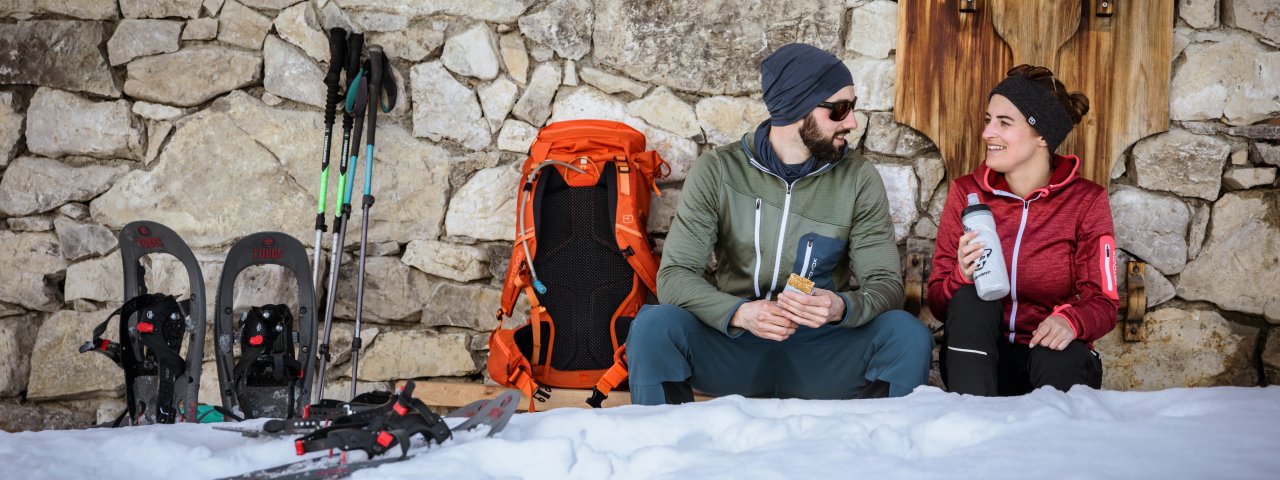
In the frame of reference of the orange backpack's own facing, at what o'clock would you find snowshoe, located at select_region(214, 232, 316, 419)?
The snowshoe is roughly at 9 o'clock from the orange backpack.

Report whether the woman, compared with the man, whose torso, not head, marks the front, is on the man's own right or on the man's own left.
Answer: on the man's own left

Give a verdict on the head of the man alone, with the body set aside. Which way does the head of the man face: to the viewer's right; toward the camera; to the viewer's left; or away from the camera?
to the viewer's right

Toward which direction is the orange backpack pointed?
away from the camera

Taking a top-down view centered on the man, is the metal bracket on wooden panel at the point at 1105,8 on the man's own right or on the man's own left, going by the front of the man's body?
on the man's own left

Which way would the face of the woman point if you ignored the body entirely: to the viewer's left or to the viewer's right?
to the viewer's left

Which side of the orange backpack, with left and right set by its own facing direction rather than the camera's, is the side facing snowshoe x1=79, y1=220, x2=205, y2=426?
left

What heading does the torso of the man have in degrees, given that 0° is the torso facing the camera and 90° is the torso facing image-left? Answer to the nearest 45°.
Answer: approximately 0°

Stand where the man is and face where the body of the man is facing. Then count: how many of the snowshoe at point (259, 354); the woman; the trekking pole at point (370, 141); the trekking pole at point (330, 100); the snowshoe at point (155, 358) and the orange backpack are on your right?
5

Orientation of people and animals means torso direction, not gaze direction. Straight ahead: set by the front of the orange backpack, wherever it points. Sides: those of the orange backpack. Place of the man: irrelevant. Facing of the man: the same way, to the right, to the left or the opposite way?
the opposite way

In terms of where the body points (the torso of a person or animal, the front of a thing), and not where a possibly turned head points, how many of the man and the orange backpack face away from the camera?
1

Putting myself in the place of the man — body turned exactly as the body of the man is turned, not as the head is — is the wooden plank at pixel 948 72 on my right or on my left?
on my left

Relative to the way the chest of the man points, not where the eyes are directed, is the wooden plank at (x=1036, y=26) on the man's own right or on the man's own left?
on the man's own left

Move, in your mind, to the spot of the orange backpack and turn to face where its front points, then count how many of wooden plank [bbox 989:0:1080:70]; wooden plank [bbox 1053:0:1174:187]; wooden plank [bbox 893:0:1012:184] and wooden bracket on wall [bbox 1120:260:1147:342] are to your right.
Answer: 4

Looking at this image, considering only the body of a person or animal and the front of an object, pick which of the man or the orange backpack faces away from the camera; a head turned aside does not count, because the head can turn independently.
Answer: the orange backpack
